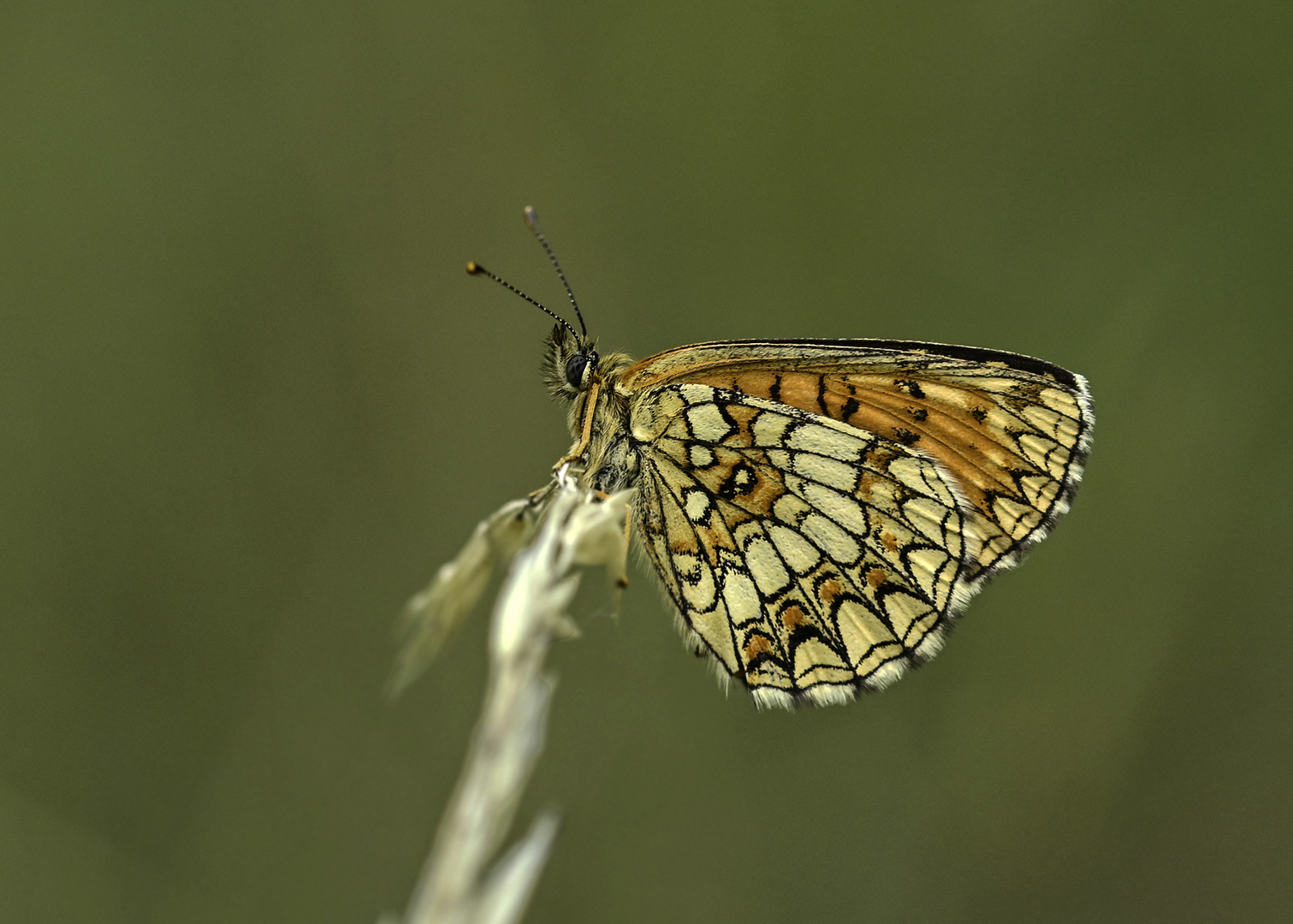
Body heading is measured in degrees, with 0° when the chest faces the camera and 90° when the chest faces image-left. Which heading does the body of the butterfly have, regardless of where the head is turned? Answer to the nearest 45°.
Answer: approximately 90°
